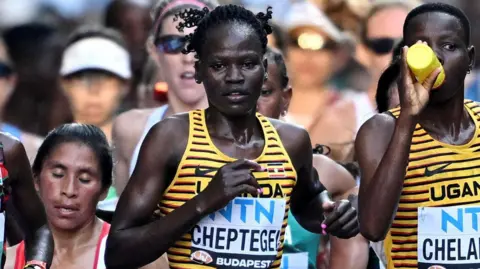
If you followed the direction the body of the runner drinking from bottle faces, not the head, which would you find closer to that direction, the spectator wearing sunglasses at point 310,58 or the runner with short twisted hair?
the runner with short twisted hair

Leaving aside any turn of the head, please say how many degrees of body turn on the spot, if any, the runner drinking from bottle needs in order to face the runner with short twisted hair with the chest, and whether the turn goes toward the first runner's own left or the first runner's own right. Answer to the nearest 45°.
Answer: approximately 90° to the first runner's own right

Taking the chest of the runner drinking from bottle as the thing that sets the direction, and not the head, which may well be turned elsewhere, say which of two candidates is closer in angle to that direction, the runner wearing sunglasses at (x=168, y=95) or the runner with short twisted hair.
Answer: the runner with short twisted hair

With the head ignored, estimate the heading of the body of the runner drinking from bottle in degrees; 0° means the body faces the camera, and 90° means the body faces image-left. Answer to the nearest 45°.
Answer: approximately 0°
